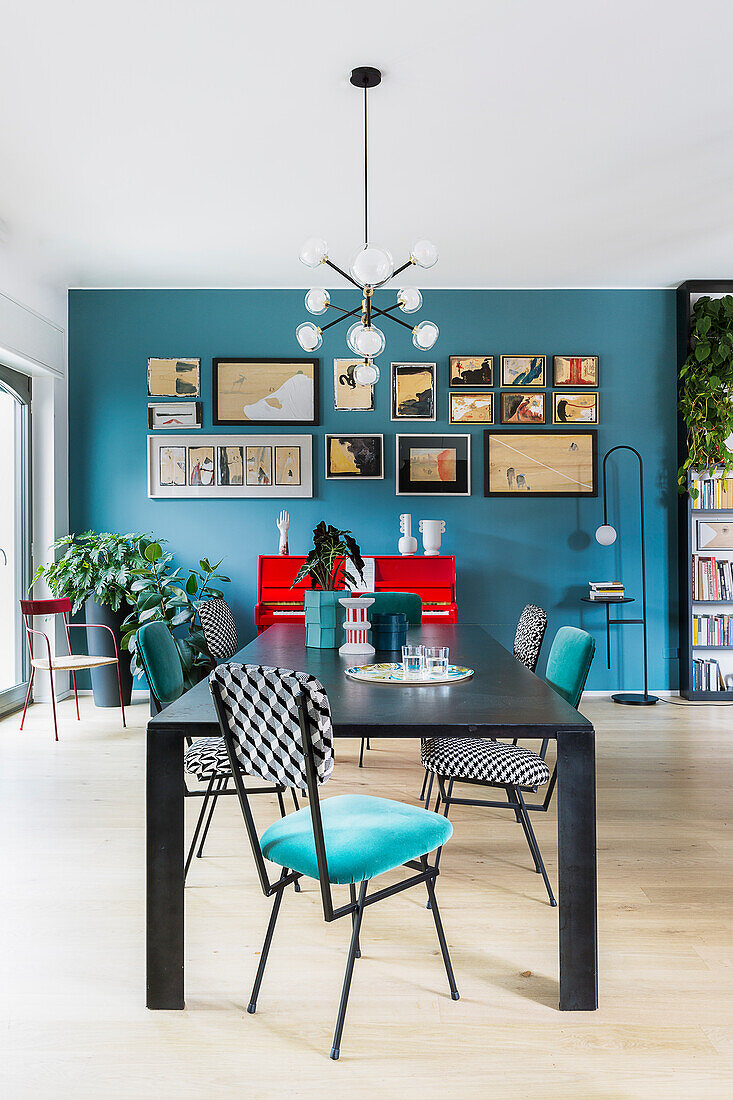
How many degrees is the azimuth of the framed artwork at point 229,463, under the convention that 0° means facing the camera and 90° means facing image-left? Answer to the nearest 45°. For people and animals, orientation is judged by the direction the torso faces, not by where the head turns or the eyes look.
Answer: approximately 0°

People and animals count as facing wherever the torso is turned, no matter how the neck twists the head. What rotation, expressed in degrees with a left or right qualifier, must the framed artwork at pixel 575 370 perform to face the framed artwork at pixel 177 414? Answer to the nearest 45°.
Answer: approximately 90° to its right

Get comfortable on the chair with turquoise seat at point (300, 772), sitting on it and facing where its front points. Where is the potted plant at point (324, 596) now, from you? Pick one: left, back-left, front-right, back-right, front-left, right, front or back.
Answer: front-left

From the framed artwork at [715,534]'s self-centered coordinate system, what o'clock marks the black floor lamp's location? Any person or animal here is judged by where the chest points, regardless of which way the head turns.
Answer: The black floor lamp is roughly at 2 o'clock from the framed artwork.

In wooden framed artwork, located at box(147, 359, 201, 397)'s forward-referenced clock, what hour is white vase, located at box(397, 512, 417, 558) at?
The white vase is roughly at 10 o'clock from the wooden framed artwork.

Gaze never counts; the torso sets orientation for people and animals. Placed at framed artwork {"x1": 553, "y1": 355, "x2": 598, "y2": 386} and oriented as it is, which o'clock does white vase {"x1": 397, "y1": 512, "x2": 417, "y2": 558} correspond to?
The white vase is roughly at 2 o'clock from the framed artwork.

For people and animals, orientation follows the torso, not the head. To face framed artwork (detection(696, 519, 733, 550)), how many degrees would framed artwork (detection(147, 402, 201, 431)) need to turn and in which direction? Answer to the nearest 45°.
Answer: approximately 90° to its left

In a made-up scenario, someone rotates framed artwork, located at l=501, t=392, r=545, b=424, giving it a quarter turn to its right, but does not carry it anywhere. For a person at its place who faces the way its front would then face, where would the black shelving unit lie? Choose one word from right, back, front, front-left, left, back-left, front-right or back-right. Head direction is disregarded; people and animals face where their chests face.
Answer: back

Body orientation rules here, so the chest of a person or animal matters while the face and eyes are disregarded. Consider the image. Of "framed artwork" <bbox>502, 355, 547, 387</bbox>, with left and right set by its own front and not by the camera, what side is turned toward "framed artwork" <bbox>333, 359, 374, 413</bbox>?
right

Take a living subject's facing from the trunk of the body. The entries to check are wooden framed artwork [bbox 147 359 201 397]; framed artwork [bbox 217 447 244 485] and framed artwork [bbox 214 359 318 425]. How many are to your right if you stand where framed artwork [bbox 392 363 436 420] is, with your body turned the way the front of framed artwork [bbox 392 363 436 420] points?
3

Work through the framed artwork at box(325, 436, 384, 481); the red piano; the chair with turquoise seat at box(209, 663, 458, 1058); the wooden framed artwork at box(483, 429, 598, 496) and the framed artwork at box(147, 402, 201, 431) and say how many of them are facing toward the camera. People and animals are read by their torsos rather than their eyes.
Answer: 4

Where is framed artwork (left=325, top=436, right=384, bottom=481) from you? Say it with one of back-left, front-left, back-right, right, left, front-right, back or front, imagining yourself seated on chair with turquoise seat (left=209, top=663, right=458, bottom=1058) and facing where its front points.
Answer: front-left
